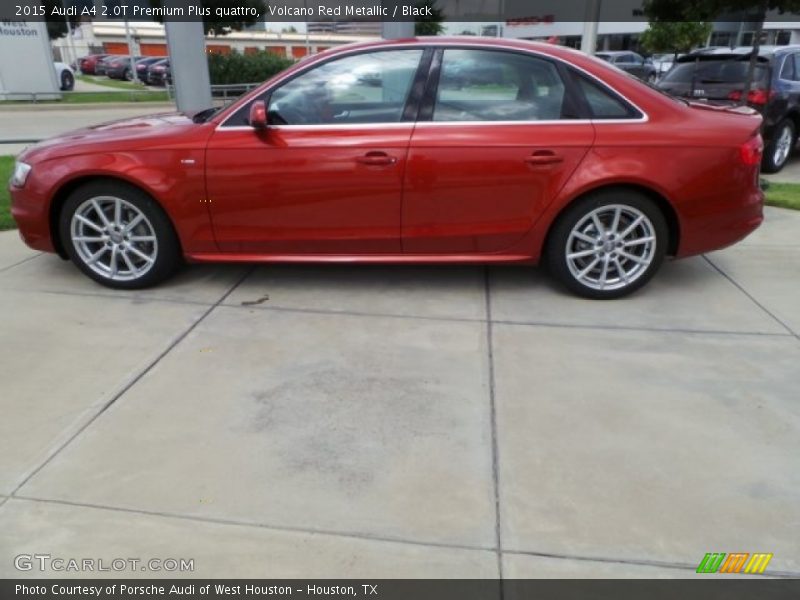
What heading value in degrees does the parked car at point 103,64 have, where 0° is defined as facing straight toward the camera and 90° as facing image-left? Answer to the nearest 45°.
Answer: approximately 45°

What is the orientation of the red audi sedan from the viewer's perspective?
to the viewer's left

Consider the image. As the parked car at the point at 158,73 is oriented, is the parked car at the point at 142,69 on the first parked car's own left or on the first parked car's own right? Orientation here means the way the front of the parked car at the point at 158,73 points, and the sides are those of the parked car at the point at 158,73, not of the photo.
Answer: on the first parked car's own right

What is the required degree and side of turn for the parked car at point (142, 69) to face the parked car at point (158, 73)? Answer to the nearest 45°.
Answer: approximately 45° to its left

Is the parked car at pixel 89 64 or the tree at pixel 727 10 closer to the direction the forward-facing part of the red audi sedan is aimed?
the parked car

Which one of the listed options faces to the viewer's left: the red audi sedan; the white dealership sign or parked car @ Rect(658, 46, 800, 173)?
the red audi sedan

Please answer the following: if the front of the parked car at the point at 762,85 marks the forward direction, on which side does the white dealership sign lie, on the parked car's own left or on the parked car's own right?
on the parked car's own left

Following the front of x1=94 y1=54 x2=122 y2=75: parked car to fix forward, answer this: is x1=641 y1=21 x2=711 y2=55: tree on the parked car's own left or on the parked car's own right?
on the parked car's own left

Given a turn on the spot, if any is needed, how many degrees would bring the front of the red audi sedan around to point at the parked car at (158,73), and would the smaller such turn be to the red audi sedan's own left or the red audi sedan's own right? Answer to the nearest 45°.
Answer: approximately 90° to the red audi sedan's own right

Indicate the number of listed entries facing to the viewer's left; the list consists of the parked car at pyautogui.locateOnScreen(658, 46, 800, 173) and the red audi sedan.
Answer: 1
